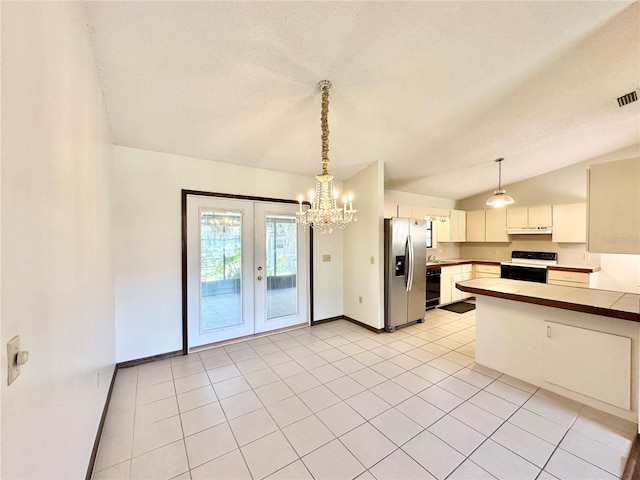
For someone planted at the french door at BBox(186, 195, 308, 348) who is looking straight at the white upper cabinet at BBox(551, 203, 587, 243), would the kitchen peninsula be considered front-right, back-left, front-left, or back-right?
front-right

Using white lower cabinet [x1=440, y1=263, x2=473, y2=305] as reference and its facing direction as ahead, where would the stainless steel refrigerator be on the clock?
The stainless steel refrigerator is roughly at 2 o'clock from the white lower cabinet.

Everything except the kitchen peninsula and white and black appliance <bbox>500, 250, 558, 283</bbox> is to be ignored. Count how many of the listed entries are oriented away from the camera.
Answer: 0

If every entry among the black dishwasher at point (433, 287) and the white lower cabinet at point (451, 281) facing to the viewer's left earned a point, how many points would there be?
0

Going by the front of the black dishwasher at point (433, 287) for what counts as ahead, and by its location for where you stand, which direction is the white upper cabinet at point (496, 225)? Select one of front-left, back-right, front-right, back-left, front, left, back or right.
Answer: left

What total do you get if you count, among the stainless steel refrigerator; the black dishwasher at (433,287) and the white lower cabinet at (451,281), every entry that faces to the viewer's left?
0

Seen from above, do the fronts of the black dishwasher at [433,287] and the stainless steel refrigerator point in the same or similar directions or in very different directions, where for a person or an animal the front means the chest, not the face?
same or similar directions

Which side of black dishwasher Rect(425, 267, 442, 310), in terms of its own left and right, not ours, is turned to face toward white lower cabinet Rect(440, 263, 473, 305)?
left

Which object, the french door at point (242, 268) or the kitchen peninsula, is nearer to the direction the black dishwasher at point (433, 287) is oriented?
the kitchen peninsula

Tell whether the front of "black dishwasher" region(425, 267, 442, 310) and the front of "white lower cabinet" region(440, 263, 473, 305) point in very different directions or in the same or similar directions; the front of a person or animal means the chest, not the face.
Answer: same or similar directions

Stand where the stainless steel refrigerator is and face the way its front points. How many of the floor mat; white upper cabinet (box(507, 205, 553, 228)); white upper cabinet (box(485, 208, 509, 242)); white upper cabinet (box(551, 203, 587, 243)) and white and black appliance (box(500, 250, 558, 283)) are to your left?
5

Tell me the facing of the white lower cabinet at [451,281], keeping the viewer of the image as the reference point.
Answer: facing the viewer and to the right of the viewer

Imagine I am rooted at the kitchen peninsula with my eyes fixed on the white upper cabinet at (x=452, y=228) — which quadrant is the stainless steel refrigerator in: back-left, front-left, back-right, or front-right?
front-left
